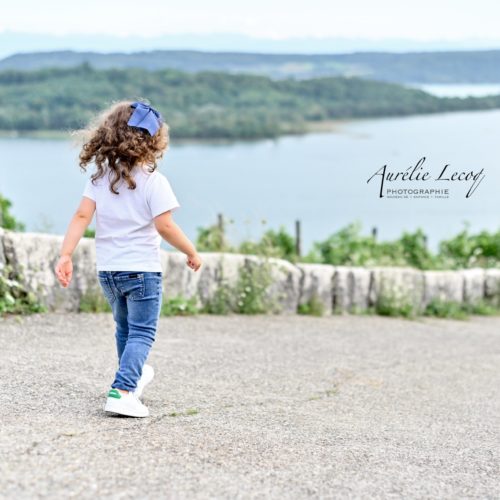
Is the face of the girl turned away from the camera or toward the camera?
away from the camera

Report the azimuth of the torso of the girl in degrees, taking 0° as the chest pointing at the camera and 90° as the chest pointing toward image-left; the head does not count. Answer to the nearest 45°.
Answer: approximately 225°
